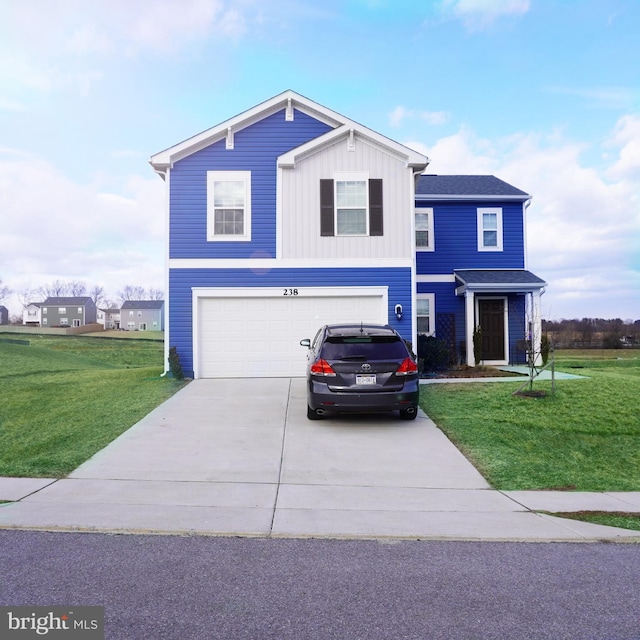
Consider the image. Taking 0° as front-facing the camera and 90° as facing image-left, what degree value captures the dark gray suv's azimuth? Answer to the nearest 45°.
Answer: approximately 180°

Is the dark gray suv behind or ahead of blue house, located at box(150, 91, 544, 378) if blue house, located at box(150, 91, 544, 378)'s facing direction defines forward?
ahead

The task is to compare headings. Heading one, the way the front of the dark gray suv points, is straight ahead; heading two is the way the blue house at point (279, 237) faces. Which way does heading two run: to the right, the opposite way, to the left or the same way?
the opposite way

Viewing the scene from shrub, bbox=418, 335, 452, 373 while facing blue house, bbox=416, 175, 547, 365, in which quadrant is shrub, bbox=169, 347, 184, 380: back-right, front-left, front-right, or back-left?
back-left

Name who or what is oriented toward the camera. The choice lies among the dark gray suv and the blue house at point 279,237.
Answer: the blue house

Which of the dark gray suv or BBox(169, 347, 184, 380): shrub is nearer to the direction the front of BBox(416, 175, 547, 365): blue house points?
the dark gray suv

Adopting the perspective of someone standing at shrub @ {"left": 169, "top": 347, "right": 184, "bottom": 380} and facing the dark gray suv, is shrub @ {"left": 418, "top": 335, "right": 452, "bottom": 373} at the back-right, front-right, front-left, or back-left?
front-left

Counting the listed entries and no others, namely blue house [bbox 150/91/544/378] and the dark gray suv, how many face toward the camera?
1

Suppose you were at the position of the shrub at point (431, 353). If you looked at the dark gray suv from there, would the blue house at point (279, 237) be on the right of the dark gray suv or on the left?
right

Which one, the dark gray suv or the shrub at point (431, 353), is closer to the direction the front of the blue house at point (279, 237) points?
the dark gray suv

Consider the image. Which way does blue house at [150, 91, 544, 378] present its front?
toward the camera
